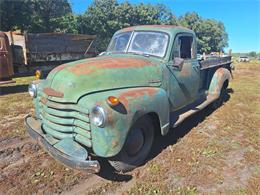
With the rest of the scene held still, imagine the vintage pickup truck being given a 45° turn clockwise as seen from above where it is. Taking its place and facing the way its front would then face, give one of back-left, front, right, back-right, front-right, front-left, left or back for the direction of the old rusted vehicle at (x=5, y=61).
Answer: front-right

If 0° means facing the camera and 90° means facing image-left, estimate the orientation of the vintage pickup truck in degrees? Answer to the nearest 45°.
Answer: approximately 45°

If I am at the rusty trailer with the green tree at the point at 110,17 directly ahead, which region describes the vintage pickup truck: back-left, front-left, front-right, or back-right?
back-right

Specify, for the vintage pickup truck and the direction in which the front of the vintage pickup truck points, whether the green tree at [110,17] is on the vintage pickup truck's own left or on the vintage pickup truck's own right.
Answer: on the vintage pickup truck's own right

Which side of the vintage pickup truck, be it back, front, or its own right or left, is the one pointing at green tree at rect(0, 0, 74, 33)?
right

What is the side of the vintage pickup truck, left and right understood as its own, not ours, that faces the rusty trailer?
right
